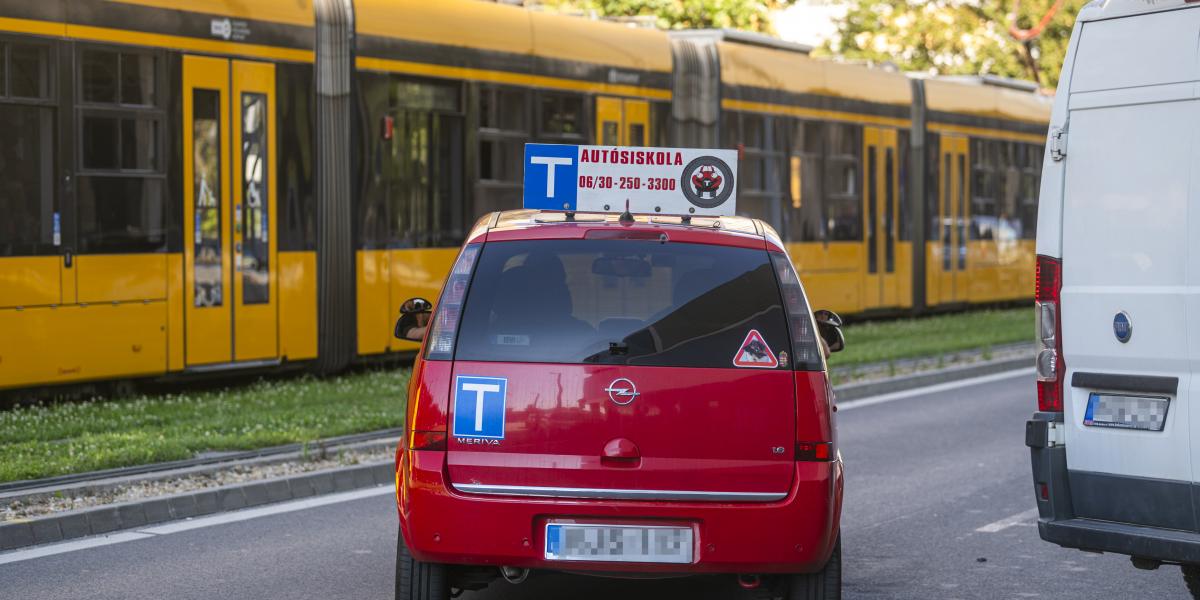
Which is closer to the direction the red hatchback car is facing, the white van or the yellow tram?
the yellow tram

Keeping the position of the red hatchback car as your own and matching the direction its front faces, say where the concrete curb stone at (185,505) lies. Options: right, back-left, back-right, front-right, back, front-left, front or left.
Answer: front-left

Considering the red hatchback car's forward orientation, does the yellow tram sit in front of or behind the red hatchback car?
in front

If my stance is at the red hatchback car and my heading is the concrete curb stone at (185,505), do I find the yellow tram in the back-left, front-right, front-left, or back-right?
front-right

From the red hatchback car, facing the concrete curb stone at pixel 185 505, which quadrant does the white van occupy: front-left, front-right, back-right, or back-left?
back-right

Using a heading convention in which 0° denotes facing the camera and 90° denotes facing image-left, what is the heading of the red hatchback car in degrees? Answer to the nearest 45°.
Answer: approximately 180°

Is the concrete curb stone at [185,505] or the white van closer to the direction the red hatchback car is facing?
the concrete curb stone

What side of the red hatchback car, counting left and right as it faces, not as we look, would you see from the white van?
right
